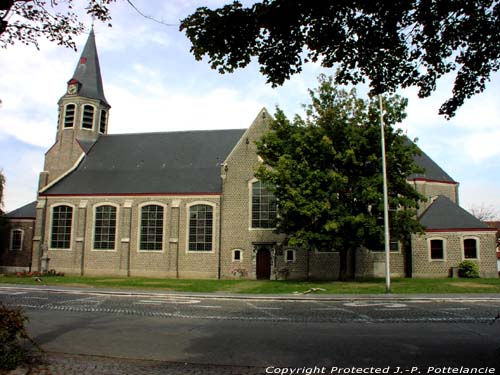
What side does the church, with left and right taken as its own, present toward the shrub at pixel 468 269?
left

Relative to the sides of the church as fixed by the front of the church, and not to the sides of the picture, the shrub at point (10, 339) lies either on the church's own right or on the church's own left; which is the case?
on the church's own left

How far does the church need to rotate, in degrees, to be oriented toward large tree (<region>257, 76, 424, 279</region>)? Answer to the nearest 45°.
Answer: approximately 45° to its left
